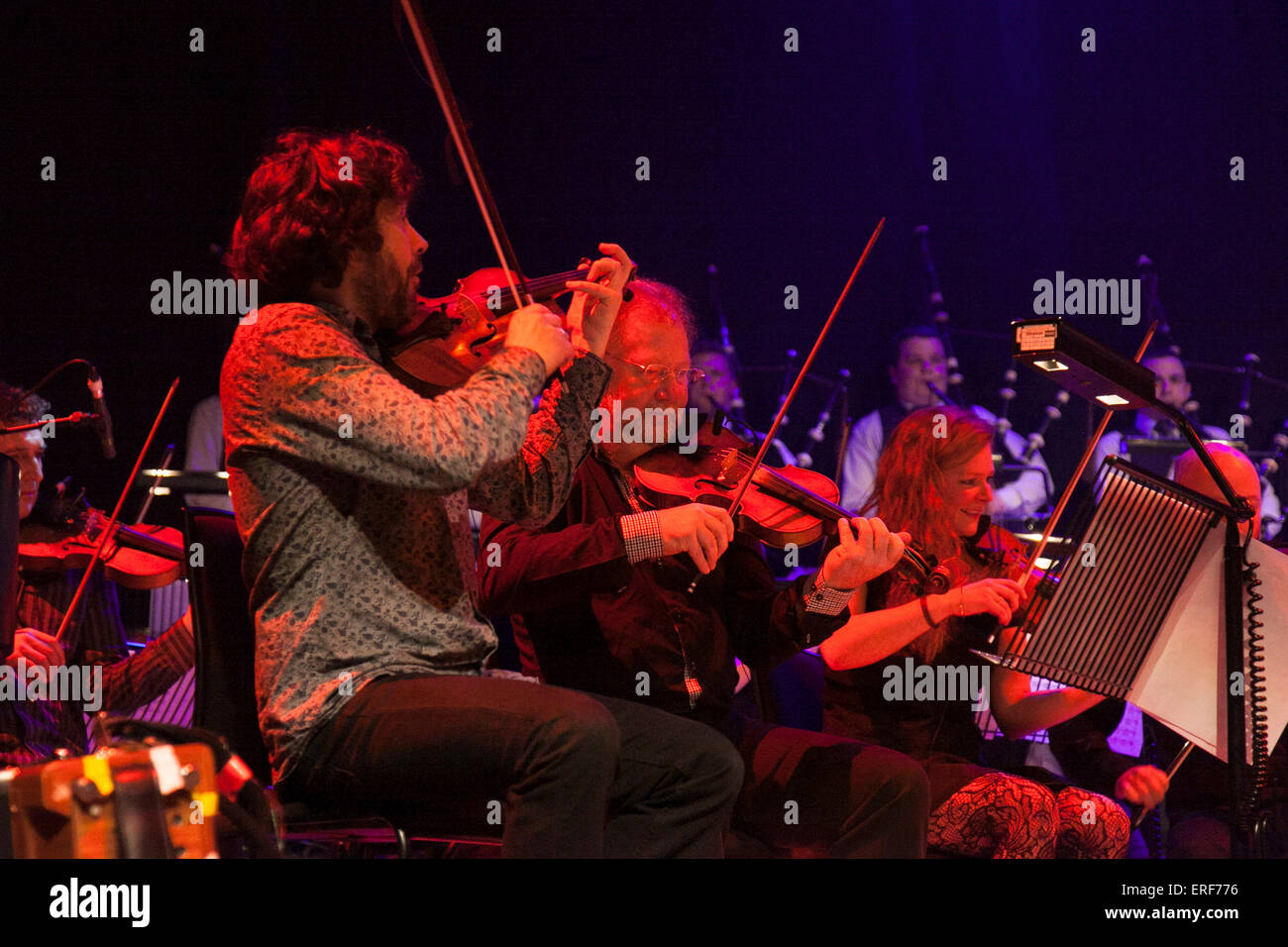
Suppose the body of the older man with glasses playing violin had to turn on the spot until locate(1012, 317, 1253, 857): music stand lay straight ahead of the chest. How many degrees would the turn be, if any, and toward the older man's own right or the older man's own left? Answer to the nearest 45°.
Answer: approximately 45° to the older man's own left

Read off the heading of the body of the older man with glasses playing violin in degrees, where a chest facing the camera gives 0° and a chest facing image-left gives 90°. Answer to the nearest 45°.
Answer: approximately 315°

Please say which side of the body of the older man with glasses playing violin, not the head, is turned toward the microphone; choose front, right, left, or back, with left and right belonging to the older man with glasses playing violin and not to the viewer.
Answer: back
